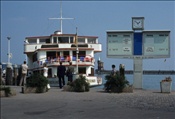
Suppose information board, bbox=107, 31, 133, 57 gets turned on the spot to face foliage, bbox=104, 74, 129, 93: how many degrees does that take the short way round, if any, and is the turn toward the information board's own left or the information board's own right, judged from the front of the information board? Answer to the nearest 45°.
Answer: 0° — it already faces it

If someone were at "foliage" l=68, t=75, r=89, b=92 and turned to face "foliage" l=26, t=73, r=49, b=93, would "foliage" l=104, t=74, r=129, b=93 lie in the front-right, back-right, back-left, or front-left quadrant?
back-left

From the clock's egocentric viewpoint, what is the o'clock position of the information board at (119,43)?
The information board is roughly at 3 o'clock from the clock.

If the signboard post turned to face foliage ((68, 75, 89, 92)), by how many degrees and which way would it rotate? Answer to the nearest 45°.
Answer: approximately 45° to its right

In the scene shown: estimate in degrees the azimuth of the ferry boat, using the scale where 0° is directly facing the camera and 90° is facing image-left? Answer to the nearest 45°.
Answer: approximately 0°

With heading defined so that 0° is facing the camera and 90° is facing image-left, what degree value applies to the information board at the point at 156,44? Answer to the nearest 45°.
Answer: approximately 0°
